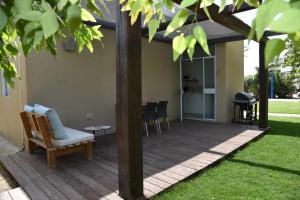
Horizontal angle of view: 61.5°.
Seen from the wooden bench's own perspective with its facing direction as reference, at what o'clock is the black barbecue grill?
The black barbecue grill is roughly at 1 o'clock from the wooden bench.

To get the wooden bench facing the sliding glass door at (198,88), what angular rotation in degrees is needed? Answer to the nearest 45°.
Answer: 0° — it already faces it

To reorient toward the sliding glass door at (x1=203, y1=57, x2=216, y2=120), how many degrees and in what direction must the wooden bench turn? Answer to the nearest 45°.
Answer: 0° — it already faces it

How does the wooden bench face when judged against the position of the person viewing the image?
facing away from the viewer and to the right of the viewer
